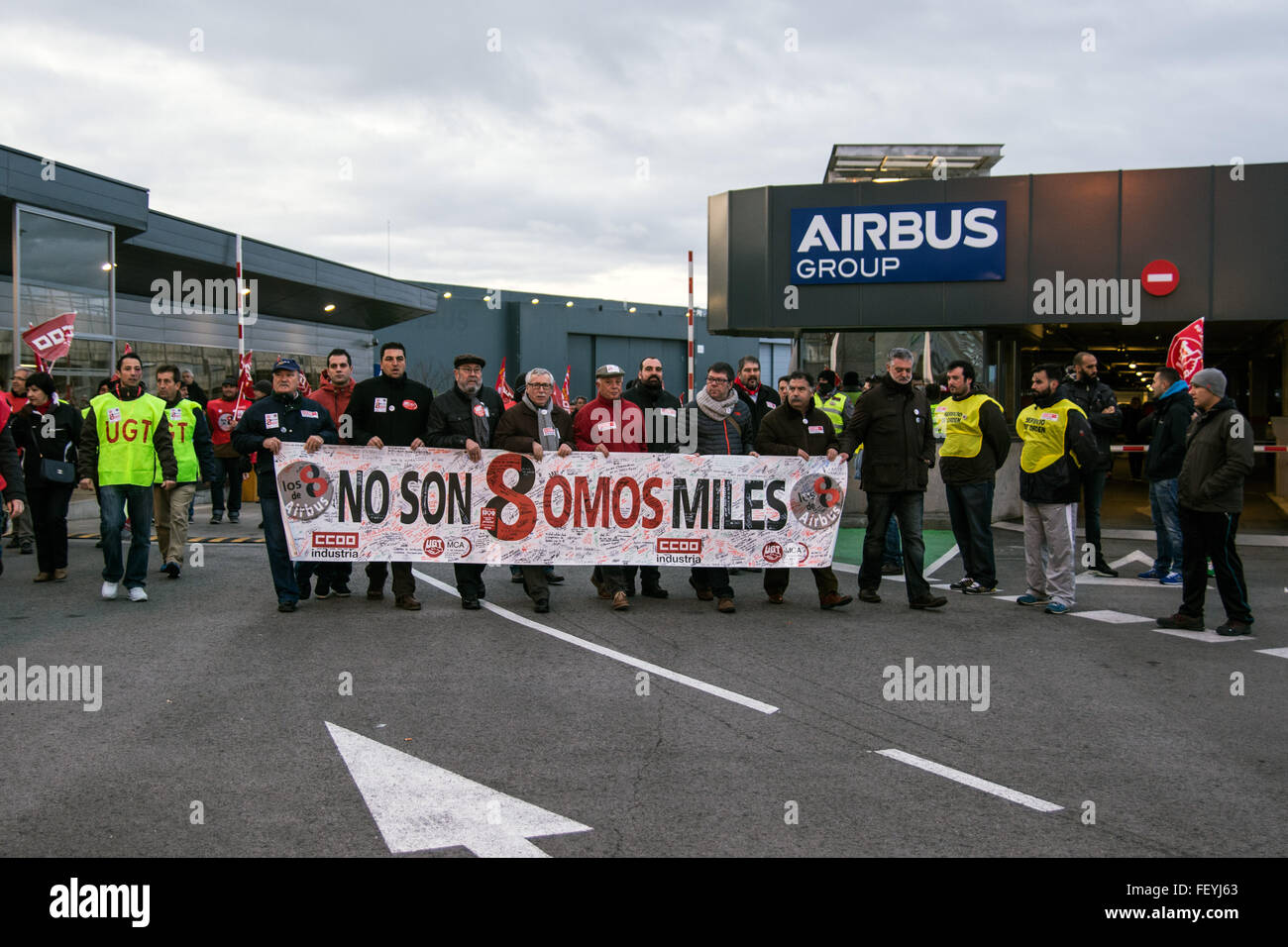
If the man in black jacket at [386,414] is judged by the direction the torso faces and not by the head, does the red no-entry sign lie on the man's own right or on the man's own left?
on the man's own left

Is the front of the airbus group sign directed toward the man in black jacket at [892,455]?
yes

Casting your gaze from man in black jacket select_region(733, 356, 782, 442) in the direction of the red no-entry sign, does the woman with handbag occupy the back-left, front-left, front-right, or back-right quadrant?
back-left

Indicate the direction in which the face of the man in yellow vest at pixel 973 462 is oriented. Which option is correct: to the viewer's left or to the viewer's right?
to the viewer's left

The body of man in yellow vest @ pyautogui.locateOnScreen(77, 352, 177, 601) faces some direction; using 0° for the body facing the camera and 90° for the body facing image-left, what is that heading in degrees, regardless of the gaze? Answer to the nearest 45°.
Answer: approximately 0°

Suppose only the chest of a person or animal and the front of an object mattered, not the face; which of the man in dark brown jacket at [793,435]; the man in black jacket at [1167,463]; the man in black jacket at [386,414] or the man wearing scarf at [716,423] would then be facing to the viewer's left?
the man in black jacket at [1167,463]

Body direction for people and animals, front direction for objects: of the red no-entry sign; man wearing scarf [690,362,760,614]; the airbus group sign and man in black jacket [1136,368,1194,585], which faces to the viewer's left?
the man in black jacket

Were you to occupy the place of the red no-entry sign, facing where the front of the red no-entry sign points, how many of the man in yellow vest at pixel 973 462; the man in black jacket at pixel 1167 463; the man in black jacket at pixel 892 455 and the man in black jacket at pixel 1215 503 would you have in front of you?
4

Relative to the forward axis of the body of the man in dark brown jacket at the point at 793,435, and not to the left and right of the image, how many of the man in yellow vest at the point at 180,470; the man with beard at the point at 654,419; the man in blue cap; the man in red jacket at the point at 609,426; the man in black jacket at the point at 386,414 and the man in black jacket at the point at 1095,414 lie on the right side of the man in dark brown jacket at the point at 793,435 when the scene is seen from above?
5
